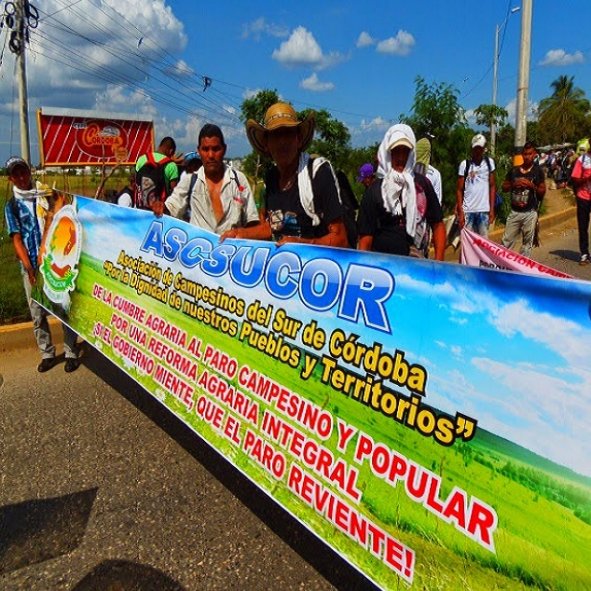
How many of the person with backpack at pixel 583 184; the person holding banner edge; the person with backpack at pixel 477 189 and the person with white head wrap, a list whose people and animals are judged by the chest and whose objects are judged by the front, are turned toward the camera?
4

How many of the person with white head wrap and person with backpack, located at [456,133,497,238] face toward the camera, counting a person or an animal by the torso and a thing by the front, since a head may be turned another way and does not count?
2

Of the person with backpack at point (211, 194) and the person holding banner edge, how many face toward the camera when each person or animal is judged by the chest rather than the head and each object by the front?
2

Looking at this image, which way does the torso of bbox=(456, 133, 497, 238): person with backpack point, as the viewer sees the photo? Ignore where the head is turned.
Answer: toward the camera

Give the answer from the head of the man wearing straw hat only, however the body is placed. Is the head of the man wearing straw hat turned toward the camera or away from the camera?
toward the camera

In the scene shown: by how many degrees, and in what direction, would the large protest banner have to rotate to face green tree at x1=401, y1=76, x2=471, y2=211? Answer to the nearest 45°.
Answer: approximately 135° to its right

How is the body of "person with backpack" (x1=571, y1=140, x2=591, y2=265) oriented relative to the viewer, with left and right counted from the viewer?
facing the viewer

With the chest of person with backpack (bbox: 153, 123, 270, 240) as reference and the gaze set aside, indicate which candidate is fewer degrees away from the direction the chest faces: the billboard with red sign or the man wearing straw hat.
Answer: the man wearing straw hat

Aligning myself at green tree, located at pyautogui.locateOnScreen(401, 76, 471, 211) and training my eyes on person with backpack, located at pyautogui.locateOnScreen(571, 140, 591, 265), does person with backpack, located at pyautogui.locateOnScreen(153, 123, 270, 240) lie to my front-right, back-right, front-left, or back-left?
front-right

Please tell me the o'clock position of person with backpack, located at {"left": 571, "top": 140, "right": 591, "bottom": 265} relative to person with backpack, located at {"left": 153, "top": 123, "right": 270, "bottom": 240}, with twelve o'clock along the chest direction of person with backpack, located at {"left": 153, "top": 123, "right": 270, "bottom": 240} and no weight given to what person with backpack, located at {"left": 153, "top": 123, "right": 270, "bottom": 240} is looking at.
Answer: person with backpack, located at {"left": 571, "top": 140, "right": 591, "bottom": 265} is roughly at 8 o'clock from person with backpack, located at {"left": 153, "top": 123, "right": 270, "bottom": 240}.

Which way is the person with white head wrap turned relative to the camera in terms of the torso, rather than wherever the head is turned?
toward the camera
